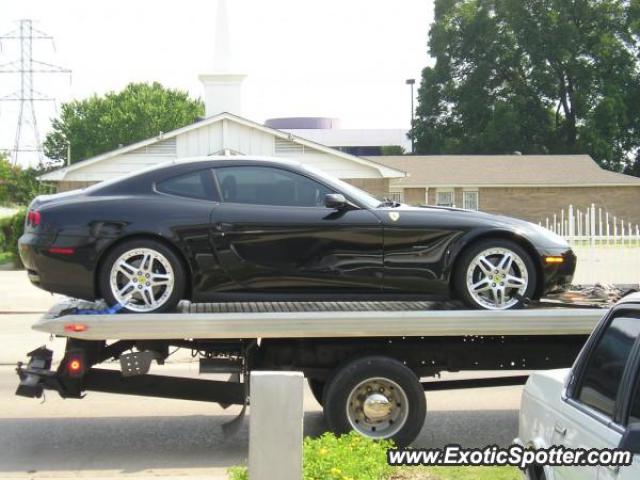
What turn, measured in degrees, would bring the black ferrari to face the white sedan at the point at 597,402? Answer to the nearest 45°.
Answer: approximately 45° to its right

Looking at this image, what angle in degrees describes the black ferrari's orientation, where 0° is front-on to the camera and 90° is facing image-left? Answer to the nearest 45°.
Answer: approximately 270°

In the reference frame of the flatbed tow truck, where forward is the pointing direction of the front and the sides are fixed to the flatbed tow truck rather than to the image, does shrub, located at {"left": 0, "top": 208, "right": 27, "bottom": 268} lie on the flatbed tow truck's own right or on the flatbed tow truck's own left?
on the flatbed tow truck's own left

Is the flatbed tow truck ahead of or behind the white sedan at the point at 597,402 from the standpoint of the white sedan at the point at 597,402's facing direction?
behind

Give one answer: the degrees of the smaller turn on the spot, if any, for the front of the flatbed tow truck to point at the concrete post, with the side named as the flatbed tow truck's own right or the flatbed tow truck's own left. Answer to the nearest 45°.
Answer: approximately 90° to the flatbed tow truck's own right

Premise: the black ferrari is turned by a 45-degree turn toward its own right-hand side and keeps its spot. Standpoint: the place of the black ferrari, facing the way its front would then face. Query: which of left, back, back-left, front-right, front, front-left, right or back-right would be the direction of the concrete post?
front-right

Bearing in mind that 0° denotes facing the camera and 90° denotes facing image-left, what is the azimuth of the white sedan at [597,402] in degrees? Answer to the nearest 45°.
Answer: approximately 315°

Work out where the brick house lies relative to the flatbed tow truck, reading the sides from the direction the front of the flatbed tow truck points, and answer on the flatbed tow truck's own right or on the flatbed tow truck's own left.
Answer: on the flatbed tow truck's own left

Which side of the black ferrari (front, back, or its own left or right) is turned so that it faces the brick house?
left

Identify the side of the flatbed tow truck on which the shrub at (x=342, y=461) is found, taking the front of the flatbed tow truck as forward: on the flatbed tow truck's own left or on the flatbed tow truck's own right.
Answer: on the flatbed tow truck's own right

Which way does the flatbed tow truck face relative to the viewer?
to the viewer's right

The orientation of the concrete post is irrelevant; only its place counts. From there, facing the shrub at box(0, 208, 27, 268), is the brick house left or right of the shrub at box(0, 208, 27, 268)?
right
